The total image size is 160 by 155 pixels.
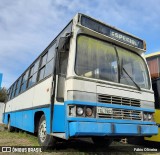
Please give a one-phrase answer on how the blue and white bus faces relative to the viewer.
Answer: facing the viewer and to the right of the viewer

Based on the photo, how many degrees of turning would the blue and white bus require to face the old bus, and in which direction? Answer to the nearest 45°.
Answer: approximately 90° to its left
